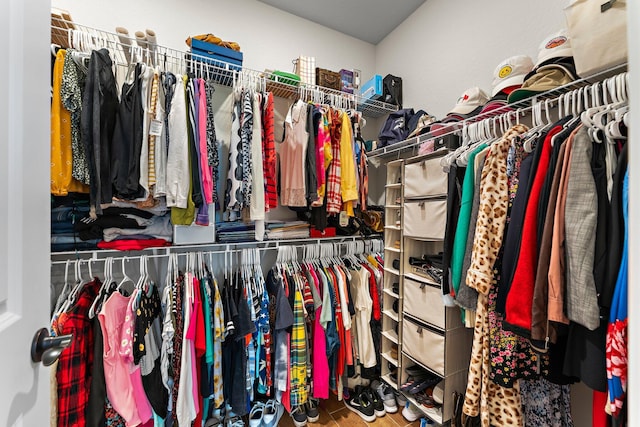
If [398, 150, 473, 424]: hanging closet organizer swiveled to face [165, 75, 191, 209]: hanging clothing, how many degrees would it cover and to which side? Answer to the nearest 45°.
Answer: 0° — it already faces it

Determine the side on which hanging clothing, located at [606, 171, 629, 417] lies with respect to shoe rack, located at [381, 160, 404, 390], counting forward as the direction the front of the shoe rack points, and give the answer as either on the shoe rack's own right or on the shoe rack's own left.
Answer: on the shoe rack's own left

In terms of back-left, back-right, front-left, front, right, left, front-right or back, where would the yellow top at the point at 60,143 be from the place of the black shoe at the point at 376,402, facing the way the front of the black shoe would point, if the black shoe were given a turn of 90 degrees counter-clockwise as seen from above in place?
back

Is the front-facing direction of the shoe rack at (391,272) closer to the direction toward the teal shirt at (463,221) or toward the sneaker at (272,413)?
the sneaker

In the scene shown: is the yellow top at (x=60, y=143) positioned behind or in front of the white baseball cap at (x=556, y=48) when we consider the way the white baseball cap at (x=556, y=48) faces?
in front

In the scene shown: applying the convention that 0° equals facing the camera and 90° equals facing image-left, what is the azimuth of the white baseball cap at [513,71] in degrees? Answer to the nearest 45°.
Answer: approximately 45°
